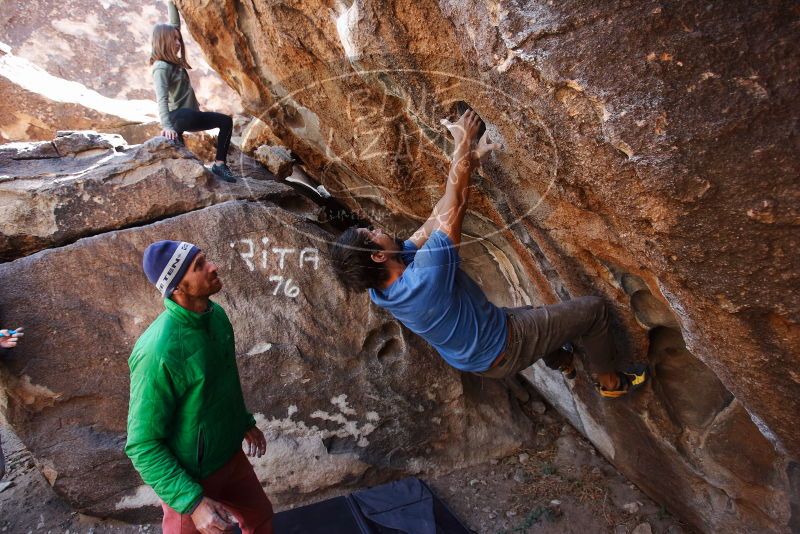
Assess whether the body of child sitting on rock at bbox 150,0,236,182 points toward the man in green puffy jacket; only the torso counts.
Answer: no

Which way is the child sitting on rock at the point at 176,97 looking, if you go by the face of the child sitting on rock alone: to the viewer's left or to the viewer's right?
to the viewer's right

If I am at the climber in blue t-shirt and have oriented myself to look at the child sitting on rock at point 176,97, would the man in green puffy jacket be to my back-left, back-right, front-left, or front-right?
front-left

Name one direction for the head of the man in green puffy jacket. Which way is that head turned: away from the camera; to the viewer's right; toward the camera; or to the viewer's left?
to the viewer's right

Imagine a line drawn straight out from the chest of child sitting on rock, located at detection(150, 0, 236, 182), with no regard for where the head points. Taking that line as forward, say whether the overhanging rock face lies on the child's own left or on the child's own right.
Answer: on the child's own right

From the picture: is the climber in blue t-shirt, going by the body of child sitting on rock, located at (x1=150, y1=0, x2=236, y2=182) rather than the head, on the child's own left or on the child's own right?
on the child's own right

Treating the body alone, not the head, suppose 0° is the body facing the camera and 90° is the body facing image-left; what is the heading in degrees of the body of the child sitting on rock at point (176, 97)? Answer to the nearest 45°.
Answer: approximately 270°

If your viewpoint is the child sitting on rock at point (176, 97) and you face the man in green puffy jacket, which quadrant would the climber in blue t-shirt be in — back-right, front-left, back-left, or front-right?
front-left
